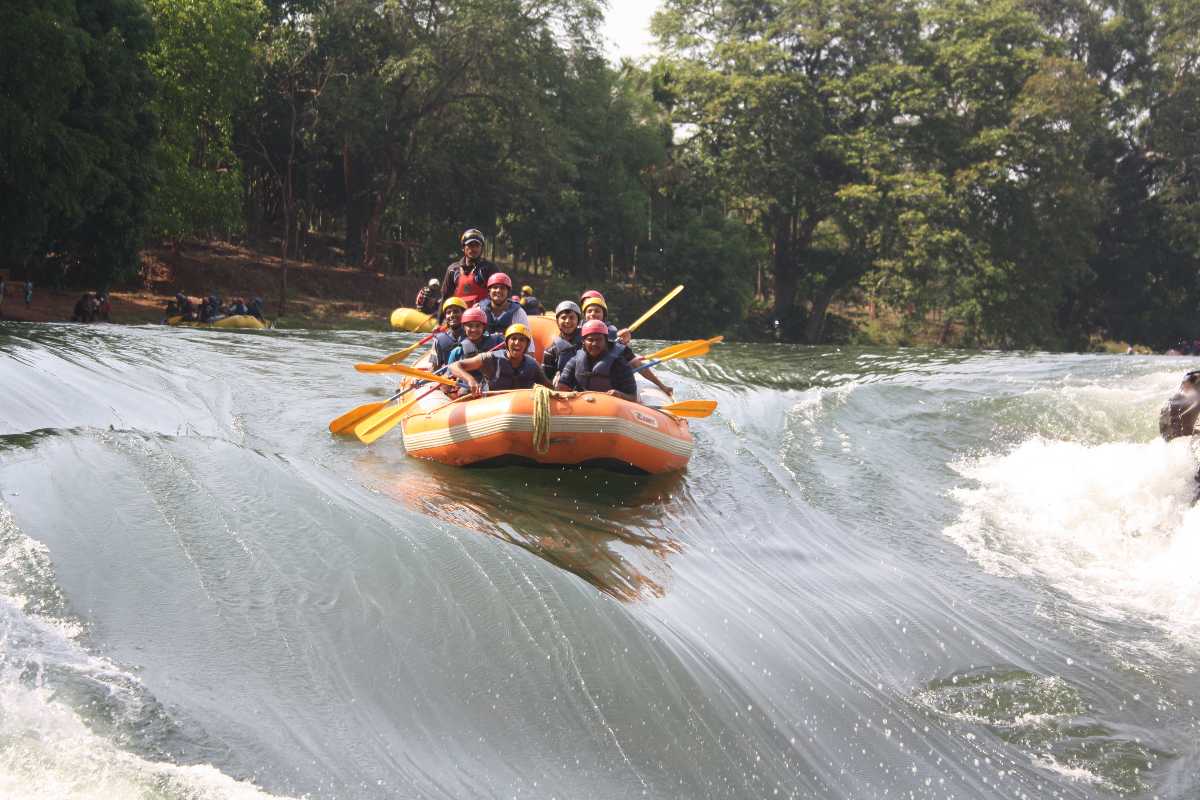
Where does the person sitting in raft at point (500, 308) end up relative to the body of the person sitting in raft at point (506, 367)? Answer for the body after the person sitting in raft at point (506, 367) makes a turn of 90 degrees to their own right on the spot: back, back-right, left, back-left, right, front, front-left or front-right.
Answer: right

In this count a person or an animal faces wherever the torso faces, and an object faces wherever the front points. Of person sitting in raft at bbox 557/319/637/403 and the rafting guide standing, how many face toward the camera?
2

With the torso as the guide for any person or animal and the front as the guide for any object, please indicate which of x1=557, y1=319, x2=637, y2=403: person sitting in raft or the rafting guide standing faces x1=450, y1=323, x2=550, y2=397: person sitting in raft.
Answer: the rafting guide standing

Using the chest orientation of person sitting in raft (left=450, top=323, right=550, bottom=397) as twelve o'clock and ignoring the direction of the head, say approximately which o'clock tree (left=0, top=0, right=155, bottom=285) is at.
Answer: The tree is roughly at 5 o'clock from the person sitting in raft.

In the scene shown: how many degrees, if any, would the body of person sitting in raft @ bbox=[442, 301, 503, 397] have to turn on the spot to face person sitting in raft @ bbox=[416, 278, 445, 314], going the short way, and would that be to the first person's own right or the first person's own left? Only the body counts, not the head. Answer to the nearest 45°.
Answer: approximately 180°

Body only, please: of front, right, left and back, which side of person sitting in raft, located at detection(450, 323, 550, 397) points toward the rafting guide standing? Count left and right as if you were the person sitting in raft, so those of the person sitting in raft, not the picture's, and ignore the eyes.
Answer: back

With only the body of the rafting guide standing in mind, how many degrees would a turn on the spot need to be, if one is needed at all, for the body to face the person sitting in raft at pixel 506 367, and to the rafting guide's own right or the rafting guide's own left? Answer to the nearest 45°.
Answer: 0° — they already face them

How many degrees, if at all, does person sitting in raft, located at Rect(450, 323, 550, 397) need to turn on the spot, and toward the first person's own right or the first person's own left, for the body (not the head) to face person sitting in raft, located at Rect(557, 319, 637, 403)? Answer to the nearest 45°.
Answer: approximately 90° to the first person's own left
